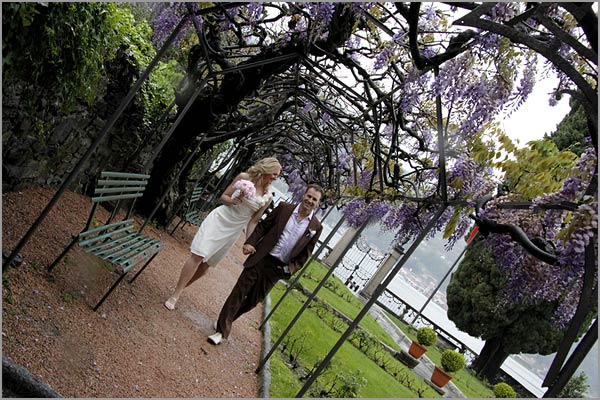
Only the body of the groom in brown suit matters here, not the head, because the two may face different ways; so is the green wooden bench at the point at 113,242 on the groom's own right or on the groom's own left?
on the groom's own right

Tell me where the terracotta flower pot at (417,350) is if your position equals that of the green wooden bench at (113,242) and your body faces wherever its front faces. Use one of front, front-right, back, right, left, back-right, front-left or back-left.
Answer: left

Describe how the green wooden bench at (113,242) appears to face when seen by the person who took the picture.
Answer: facing the viewer and to the right of the viewer

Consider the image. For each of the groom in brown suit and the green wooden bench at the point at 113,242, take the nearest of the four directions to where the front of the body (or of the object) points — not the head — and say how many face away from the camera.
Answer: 0

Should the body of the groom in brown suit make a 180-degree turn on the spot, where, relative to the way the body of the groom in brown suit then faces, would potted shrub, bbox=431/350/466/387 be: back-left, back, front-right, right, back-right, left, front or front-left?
front-right

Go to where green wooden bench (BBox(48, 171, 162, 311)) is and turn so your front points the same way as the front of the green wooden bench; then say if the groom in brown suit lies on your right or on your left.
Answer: on your left

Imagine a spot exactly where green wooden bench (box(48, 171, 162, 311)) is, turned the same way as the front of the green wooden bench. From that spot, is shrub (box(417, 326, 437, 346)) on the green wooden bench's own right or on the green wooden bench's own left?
on the green wooden bench's own left

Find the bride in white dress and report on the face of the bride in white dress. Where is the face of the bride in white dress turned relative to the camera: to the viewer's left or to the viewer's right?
to the viewer's right

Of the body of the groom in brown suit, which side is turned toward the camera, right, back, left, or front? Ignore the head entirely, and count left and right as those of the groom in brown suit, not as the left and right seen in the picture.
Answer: front

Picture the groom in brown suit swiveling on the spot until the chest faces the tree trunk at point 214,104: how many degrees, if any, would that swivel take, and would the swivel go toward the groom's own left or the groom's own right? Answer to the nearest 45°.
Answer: approximately 135° to the groom's own right

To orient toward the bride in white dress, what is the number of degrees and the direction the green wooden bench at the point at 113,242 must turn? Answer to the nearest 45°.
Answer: approximately 90° to its left
